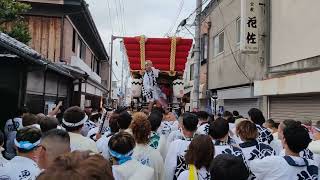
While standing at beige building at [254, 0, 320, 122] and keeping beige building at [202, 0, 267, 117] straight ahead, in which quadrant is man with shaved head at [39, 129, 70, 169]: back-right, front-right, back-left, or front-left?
back-left

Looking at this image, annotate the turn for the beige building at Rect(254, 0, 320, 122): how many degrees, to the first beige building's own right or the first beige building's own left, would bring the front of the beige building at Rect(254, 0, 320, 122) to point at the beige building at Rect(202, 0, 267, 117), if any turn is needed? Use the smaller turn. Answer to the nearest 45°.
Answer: approximately 90° to the first beige building's own right

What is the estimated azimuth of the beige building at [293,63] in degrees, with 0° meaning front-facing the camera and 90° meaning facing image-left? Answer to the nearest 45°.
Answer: approximately 45°

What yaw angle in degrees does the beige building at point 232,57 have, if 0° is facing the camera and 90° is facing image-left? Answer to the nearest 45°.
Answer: approximately 45°

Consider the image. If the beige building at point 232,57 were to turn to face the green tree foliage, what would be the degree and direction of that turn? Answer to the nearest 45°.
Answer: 0° — it already faces it

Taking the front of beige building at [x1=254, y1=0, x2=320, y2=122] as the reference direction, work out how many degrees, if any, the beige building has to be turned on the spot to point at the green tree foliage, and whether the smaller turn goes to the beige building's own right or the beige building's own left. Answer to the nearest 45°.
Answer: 0° — it already faces it

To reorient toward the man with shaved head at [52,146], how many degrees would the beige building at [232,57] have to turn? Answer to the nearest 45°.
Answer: approximately 45° to its left

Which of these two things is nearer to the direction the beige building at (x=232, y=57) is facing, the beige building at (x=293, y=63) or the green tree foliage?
the green tree foliage

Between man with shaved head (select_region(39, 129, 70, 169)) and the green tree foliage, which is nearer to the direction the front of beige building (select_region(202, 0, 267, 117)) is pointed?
the green tree foliage
